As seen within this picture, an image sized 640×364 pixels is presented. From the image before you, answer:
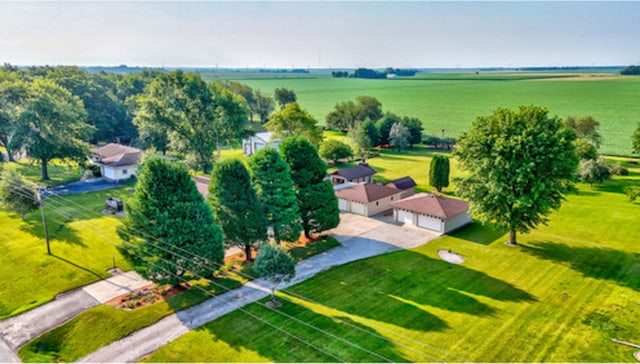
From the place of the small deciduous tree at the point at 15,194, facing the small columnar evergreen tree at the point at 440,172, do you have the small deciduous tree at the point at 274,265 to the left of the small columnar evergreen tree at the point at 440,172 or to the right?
right

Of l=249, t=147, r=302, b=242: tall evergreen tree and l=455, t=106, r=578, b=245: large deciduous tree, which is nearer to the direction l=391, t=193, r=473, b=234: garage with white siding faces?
the tall evergreen tree

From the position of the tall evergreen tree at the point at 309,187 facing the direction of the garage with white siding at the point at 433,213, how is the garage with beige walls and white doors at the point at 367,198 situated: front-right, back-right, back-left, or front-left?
front-left

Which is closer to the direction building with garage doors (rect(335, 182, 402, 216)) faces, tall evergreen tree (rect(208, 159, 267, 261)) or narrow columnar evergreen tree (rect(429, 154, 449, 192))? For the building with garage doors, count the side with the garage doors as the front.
the tall evergreen tree

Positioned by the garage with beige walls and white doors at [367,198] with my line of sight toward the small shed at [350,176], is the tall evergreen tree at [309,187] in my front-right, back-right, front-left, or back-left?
back-left

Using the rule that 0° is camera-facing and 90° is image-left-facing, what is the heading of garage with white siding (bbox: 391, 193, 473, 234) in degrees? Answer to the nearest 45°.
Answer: approximately 45°

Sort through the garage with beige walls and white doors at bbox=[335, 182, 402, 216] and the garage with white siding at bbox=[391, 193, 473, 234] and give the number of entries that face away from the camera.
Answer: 0

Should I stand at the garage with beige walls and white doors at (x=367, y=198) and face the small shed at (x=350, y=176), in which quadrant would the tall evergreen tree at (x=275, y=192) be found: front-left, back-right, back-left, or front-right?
back-left

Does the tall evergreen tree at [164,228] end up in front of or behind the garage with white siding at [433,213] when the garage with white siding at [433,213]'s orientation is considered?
in front

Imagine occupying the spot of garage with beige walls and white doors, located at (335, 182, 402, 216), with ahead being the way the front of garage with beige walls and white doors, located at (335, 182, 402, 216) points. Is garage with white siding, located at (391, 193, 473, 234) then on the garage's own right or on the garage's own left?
on the garage's own left

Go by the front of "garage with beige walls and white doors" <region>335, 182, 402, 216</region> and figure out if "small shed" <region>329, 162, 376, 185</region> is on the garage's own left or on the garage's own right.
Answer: on the garage's own right

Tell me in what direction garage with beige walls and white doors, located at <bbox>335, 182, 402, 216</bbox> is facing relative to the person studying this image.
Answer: facing the viewer and to the left of the viewer

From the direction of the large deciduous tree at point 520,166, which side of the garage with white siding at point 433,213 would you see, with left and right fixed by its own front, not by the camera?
left

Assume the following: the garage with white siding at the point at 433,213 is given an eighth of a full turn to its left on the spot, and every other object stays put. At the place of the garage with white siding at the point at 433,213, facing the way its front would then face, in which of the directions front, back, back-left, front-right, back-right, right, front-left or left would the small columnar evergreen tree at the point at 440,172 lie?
back

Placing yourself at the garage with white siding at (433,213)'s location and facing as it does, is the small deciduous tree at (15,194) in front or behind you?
in front

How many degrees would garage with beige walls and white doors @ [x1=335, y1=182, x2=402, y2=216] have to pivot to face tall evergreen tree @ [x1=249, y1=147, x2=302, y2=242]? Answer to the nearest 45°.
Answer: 0° — it already faces it

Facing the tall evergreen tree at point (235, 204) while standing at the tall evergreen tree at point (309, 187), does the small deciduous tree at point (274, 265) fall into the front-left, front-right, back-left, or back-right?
front-left
